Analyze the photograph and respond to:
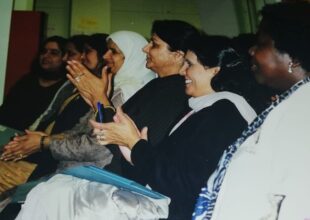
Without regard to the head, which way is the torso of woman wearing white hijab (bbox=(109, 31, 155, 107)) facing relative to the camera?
to the viewer's left

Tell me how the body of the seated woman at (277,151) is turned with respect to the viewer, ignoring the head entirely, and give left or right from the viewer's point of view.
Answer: facing to the left of the viewer

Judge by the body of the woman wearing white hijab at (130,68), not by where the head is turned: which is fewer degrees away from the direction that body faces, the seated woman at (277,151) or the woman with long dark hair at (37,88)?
the woman with long dark hair

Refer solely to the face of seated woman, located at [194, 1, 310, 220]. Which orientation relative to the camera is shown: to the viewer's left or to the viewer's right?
to the viewer's left

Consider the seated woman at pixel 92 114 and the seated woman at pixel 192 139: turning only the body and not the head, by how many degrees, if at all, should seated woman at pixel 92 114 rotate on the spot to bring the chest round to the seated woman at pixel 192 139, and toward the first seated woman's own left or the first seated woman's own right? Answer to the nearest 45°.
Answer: approximately 135° to the first seated woman's own left

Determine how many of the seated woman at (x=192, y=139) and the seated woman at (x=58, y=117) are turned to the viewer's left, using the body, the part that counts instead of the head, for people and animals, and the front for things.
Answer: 2

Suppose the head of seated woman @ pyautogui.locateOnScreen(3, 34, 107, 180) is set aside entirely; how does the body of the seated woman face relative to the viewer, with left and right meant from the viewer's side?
facing to the left of the viewer

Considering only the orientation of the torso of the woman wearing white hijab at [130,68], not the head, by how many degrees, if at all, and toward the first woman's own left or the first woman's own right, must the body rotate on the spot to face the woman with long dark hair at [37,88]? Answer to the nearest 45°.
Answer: approximately 45° to the first woman's own right

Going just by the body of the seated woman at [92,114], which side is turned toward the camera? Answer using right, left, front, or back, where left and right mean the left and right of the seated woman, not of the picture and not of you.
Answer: left

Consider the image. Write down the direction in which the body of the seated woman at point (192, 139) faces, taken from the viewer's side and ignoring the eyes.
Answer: to the viewer's left
